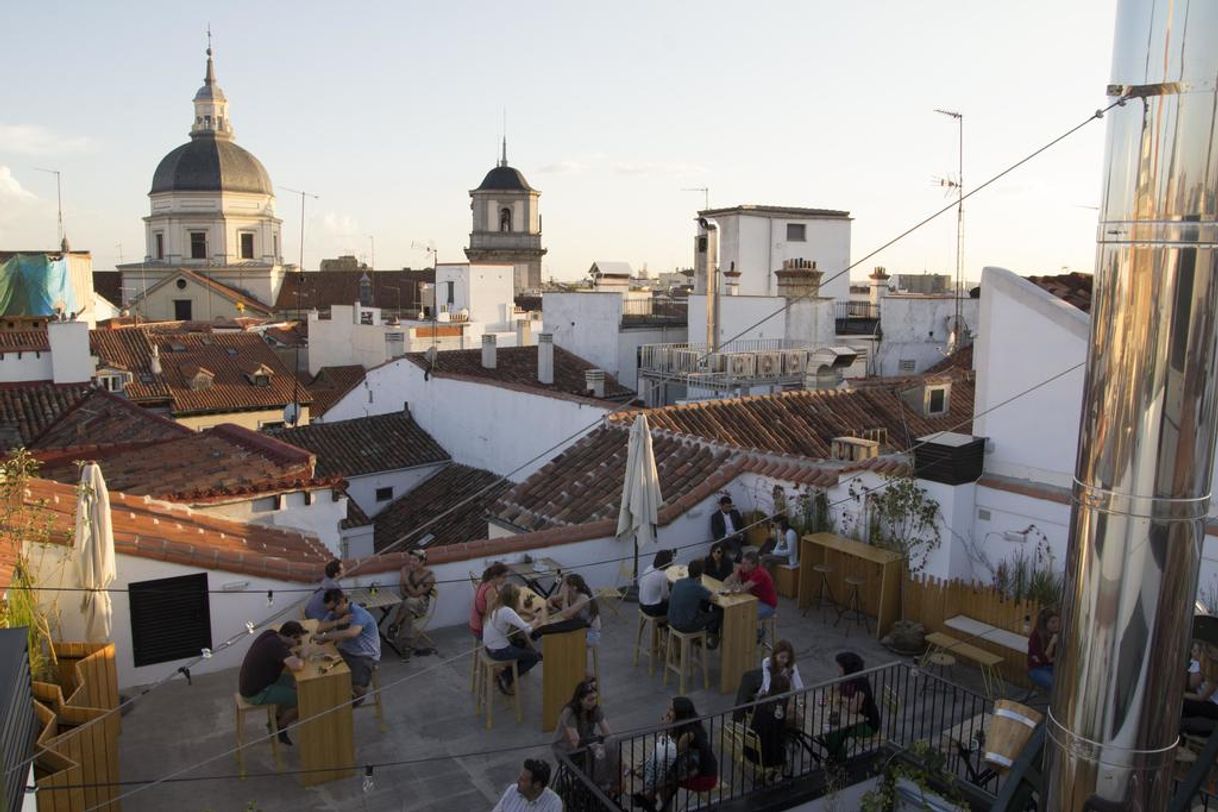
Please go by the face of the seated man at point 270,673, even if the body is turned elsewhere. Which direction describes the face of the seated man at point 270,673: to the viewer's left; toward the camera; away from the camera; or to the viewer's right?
to the viewer's right

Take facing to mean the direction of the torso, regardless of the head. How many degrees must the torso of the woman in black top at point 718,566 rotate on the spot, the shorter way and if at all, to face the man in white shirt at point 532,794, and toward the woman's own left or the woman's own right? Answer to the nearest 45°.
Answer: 0° — they already face them

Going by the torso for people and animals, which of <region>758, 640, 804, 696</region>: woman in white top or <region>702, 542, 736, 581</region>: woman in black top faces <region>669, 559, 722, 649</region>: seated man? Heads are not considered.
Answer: the woman in black top

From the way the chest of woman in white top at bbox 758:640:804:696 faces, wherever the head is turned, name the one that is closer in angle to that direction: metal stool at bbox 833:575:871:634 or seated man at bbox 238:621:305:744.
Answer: the seated man

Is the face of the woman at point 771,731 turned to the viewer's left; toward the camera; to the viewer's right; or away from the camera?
away from the camera

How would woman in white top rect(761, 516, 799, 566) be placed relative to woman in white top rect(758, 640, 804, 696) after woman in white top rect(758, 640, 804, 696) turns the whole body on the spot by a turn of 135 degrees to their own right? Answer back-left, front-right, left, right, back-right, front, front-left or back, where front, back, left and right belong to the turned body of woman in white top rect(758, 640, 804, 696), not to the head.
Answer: front-right

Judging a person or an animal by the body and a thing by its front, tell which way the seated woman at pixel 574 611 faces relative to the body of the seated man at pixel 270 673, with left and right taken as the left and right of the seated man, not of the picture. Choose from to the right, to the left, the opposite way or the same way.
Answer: the opposite way

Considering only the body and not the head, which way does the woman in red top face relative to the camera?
to the viewer's right

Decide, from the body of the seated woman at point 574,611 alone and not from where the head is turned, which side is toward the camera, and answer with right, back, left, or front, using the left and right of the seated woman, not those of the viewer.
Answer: left

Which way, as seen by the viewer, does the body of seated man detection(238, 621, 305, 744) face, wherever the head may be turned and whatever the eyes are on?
to the viewer's right
